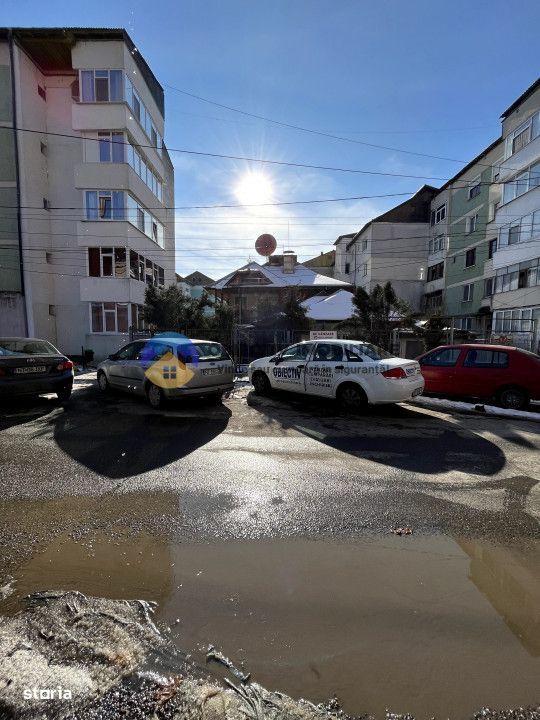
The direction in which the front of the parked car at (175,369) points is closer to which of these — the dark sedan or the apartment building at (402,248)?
the dark sedan

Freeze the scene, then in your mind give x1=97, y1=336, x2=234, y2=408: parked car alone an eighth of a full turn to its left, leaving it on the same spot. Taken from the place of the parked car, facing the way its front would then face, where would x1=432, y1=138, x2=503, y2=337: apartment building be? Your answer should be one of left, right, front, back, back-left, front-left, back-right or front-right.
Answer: back-right

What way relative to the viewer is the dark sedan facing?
away from the camera

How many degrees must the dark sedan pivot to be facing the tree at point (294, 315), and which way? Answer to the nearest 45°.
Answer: approximately 45° to its right

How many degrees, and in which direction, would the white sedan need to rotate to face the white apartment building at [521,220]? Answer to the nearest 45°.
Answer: approximately 90° to its right

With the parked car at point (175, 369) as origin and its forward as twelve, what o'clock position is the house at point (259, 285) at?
The house is roughly at 2 o'clock from the parked car.

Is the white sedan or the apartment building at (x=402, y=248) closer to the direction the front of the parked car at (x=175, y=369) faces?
the apartment building

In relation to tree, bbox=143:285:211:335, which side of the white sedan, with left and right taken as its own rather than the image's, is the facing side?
front

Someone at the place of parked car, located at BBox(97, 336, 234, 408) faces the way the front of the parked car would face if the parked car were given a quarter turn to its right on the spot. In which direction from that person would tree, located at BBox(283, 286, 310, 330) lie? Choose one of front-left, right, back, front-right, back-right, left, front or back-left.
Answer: front

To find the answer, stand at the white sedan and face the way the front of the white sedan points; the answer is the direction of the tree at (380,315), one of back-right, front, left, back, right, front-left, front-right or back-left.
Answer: front-right

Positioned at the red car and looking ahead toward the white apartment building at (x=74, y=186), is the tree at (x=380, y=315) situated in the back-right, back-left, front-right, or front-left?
front-right

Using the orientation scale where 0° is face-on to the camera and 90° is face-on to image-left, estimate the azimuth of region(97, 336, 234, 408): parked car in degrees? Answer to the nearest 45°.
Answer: approximately 135°

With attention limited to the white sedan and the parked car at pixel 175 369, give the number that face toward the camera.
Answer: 0

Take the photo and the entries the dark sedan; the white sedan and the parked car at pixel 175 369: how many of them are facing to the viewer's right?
0

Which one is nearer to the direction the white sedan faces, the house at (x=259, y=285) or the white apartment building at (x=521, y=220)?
the house

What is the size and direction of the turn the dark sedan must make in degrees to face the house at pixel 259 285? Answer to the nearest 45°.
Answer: approximately 45° to its right
